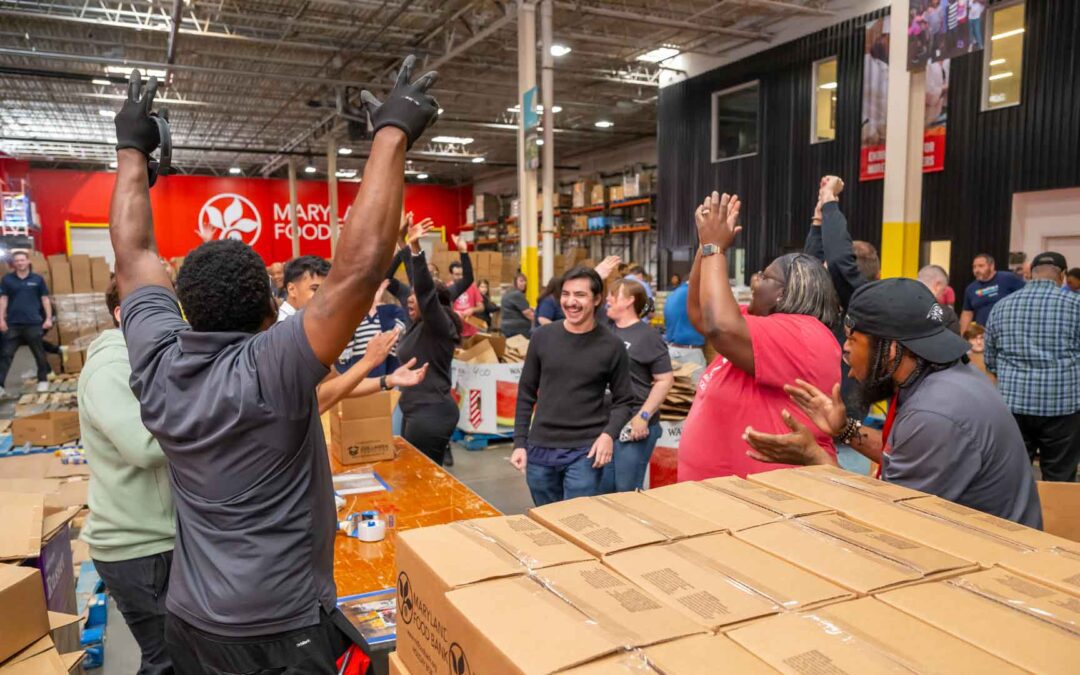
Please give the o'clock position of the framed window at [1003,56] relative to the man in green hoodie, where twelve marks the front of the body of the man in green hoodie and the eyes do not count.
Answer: The framed window is roughly at 1 o'clock from the man in green hoodie.

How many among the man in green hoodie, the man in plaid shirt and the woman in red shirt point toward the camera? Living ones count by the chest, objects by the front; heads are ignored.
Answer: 0

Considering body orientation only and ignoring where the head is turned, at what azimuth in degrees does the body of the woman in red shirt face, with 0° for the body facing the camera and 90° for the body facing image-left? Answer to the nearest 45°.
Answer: approximately 90°

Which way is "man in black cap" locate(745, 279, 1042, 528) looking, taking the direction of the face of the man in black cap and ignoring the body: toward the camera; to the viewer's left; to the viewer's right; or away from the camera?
to the viewer's left

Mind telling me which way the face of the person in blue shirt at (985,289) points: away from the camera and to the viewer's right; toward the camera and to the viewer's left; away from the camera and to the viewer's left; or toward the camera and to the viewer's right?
toward the camera and to the viewer's left

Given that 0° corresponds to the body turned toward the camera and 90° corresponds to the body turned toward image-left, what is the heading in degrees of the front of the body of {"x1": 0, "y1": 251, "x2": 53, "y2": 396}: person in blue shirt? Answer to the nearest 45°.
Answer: approximately 0°

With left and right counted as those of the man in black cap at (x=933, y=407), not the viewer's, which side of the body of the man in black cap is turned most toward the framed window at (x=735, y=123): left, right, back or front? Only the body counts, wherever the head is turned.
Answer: right

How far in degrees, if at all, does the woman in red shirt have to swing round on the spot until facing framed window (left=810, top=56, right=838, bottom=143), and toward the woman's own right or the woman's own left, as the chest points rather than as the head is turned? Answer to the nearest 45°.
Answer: approximately 90° to the woman's own right

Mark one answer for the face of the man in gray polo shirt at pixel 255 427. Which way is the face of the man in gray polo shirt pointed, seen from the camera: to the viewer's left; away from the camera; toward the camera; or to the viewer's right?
away from the camera

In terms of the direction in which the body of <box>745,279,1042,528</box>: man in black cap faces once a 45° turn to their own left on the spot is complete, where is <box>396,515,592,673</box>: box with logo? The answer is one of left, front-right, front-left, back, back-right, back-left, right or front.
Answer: front

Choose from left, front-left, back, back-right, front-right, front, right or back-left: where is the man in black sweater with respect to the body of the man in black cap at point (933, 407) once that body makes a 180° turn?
back-left

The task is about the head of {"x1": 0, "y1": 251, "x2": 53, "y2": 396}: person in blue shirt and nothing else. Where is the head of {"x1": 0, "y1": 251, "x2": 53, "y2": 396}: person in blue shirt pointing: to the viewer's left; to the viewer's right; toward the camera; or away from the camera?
toward the camera

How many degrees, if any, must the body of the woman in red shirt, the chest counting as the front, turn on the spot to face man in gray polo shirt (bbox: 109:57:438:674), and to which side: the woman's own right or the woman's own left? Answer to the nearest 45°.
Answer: approximately 45° to the woman's own left

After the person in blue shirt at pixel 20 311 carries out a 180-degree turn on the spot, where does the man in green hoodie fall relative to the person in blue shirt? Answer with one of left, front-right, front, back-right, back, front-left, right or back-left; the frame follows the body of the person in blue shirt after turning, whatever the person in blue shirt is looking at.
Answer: back
